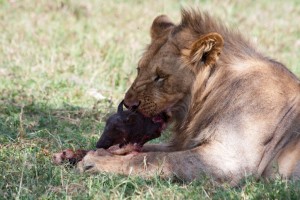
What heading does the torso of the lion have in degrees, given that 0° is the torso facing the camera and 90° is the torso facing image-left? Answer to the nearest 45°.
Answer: approximately 90°
